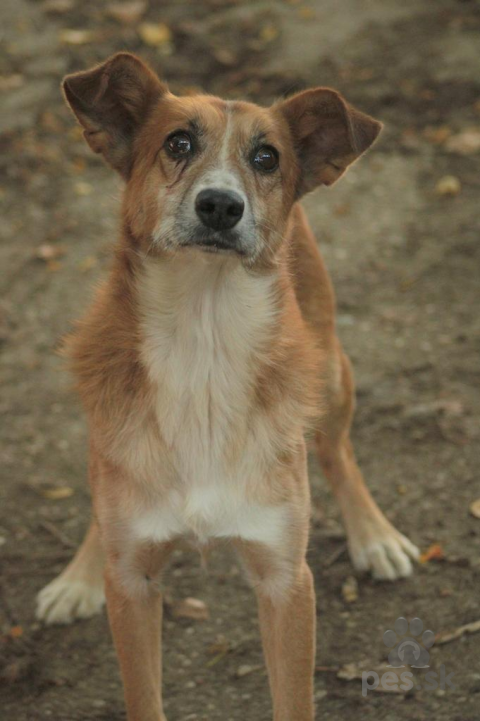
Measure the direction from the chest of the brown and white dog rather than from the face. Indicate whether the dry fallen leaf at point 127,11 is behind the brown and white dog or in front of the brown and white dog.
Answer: behind

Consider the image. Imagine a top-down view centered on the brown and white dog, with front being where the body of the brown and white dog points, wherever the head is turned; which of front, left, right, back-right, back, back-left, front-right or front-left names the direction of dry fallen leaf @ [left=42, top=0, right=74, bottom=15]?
back

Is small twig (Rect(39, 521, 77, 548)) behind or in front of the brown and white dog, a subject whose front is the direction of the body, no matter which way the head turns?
behind

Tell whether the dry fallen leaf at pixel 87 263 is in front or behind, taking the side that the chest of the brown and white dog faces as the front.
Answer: behind

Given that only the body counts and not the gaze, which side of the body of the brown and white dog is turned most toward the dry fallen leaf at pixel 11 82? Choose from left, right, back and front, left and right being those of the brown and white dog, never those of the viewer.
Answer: back

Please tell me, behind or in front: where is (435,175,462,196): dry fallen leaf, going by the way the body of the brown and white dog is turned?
behind

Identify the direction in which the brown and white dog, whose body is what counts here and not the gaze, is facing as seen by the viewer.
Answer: toward the camera

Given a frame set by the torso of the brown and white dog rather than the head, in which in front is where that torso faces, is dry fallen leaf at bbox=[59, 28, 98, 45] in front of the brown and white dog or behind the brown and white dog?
behind
